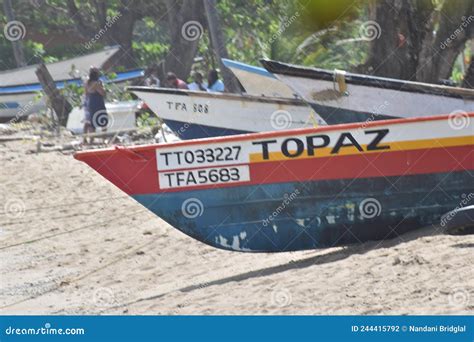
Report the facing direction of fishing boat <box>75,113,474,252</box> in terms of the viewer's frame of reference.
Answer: facing to the left of the viewer

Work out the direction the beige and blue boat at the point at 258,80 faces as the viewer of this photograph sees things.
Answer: facing to the left of the viewer

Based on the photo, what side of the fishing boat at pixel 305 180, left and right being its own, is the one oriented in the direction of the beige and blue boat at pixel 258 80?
right

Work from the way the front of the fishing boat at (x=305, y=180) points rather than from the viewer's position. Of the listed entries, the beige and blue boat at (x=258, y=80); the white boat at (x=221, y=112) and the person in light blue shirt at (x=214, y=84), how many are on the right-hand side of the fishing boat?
3

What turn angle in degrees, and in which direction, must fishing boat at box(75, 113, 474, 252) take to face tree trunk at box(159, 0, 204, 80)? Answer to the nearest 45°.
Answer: approximately 90° to its right
